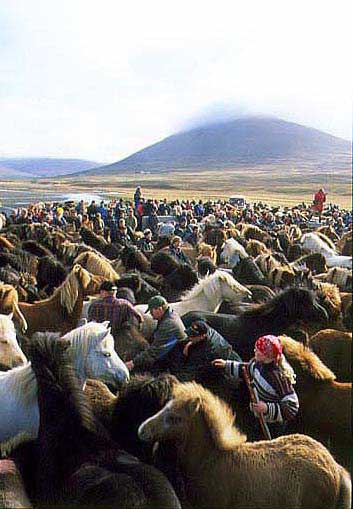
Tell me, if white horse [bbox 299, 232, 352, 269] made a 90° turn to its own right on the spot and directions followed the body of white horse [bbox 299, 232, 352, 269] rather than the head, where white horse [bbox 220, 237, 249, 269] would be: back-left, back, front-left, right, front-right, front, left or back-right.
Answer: front-left

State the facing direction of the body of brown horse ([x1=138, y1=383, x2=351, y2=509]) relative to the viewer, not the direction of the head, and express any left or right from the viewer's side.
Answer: facing to the left of the viewer

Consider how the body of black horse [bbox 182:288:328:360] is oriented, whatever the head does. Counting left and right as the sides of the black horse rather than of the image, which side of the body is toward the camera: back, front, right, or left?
right

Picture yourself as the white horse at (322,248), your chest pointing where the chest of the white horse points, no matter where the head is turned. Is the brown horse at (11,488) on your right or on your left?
on your left

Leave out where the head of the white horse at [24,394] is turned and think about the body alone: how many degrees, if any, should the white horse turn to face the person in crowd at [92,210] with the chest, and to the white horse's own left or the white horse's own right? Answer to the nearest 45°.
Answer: approximately 90° to the white horse's own left

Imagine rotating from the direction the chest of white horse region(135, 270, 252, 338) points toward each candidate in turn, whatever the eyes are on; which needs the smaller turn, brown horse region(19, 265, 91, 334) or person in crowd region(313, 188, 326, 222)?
the person in crowd

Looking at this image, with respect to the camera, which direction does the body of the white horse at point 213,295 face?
to the viewer's right

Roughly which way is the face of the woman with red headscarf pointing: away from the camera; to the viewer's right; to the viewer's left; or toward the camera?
to the viewer's left

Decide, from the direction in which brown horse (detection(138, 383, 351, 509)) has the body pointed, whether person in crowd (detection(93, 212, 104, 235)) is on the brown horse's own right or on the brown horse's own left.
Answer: on the brown horse's own right

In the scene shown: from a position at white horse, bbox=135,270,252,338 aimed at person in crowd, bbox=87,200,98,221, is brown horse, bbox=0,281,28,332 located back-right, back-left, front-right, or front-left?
front-left
